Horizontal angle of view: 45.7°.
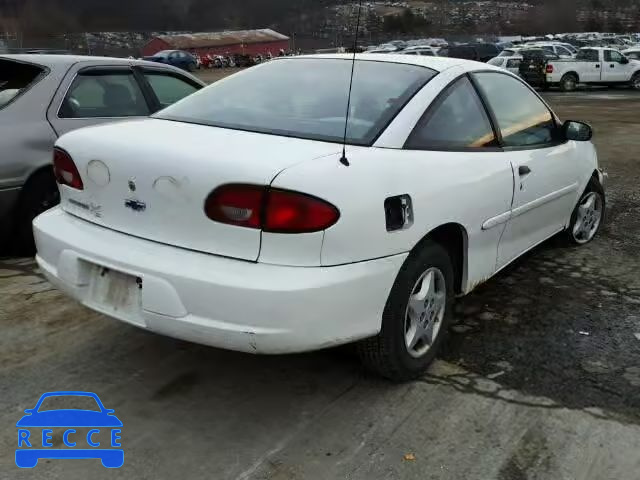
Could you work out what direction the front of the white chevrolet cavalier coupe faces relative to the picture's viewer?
facing away from the viewer and to the right of the viewer

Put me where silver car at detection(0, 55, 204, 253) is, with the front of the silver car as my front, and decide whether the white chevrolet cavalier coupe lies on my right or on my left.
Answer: on my right

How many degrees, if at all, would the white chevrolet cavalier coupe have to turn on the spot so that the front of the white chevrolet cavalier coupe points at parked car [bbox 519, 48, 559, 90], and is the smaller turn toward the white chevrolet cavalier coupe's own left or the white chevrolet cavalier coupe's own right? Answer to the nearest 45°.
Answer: approximately 45° to the white chevrolet cavalier coupe's own left

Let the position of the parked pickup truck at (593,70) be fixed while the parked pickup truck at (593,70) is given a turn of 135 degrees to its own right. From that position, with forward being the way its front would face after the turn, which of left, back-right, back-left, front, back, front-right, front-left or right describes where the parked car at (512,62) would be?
front-right

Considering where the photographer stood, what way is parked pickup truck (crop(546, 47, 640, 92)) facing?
facing to the right of the viewer

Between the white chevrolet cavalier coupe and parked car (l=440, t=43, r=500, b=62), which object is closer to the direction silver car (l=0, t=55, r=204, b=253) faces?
the parked car

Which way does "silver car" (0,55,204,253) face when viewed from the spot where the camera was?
facing away from the viewer and to the right of the viewer

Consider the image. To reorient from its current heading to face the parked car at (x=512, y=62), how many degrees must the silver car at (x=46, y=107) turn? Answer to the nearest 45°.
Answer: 0° — it already faces it

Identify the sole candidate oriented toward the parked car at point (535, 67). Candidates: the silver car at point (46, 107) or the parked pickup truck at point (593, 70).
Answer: the silver car
